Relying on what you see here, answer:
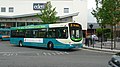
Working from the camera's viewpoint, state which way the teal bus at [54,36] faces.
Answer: facing the viewer and to the right of the viewer

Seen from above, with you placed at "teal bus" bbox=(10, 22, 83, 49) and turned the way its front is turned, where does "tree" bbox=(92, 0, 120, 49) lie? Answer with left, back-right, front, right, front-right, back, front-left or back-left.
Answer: front-left
